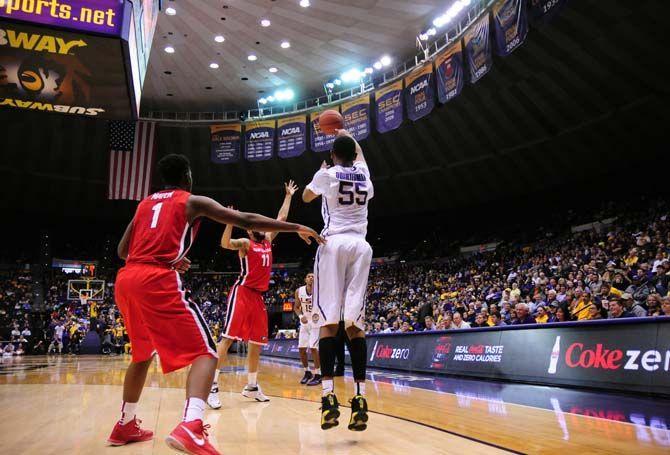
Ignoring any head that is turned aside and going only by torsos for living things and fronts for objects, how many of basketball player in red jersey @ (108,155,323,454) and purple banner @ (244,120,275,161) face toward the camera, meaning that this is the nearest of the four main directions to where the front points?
1

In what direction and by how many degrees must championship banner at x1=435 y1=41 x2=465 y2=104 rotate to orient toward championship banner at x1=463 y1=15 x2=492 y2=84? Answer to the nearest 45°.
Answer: approximately 90° to its left

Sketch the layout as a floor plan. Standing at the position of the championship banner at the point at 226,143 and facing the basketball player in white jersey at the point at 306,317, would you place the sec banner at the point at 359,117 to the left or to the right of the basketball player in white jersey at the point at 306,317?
left

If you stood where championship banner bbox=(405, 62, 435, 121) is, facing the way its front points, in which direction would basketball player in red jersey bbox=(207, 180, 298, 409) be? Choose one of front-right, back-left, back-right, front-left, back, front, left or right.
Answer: front-left

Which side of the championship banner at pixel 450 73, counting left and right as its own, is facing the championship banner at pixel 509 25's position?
left

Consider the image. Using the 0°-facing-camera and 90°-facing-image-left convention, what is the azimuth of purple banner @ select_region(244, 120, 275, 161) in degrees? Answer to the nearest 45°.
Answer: approximately 0°

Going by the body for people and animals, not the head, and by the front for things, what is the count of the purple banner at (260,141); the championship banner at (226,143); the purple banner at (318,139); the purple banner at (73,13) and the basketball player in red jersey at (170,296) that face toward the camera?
4

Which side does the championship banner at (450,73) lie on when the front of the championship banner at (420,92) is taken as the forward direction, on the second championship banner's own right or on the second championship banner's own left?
on the second championship banner's own left

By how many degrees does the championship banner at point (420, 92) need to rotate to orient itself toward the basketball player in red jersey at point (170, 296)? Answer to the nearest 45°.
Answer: approximately 45° to its left

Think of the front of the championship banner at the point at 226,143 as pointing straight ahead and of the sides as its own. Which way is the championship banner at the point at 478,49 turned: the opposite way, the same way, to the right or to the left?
to the right

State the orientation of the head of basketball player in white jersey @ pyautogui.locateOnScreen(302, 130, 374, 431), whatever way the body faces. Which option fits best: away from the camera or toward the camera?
away from the camera

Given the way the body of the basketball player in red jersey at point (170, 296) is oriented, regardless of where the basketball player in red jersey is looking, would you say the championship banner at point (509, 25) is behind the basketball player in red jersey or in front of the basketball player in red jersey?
in front

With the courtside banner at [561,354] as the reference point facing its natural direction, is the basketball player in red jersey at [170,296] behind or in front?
in front

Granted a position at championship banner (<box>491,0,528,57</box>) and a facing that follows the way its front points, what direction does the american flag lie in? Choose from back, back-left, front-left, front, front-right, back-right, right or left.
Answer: front-right
